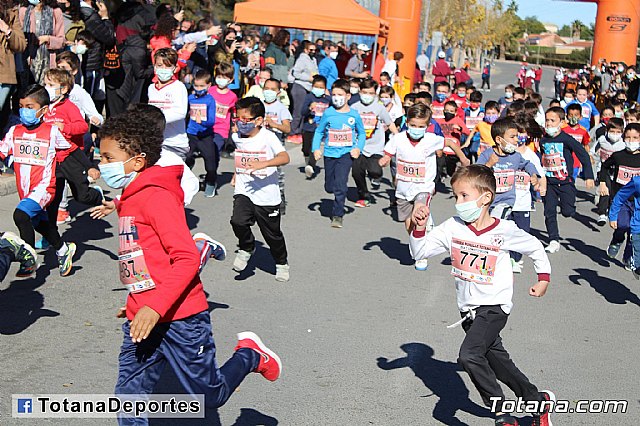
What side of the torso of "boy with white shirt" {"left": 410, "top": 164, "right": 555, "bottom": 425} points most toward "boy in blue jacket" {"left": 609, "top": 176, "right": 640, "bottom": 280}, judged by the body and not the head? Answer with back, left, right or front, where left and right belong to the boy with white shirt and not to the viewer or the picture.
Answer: back

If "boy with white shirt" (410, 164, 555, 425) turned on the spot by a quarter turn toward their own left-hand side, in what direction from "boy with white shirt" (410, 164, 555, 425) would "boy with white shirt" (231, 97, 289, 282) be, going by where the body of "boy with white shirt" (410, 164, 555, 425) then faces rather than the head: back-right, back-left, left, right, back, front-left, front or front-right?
back

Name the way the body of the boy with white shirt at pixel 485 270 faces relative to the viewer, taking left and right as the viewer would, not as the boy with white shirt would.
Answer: facing the viewer and to the left of the viewer

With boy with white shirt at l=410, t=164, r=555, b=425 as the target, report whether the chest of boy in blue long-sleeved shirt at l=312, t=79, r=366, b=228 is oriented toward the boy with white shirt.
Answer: yes

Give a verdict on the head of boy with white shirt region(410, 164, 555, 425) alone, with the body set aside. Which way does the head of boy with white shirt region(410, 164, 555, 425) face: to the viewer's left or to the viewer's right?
to the viewer's left

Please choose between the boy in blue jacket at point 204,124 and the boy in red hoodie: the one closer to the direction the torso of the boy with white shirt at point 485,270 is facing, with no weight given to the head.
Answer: the boy in red hoodie

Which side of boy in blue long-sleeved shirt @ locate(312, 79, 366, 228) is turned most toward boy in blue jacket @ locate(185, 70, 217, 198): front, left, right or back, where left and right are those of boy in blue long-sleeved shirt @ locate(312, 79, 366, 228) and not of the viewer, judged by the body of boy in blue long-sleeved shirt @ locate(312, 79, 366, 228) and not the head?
right

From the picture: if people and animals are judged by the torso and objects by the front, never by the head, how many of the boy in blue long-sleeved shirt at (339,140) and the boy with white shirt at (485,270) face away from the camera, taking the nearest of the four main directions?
0

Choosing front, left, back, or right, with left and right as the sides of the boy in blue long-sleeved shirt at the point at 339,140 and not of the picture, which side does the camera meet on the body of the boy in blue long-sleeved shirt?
front

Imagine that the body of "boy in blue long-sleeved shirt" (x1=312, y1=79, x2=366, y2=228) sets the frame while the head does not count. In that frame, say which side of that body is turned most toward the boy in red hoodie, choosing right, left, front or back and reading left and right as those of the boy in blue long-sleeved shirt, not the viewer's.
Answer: front

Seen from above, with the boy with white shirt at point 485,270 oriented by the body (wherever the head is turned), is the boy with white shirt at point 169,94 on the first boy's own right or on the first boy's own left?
on the first boy's own right

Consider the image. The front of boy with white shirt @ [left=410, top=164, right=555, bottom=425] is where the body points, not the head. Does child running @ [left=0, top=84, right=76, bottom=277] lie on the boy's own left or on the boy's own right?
on the boy's own right
